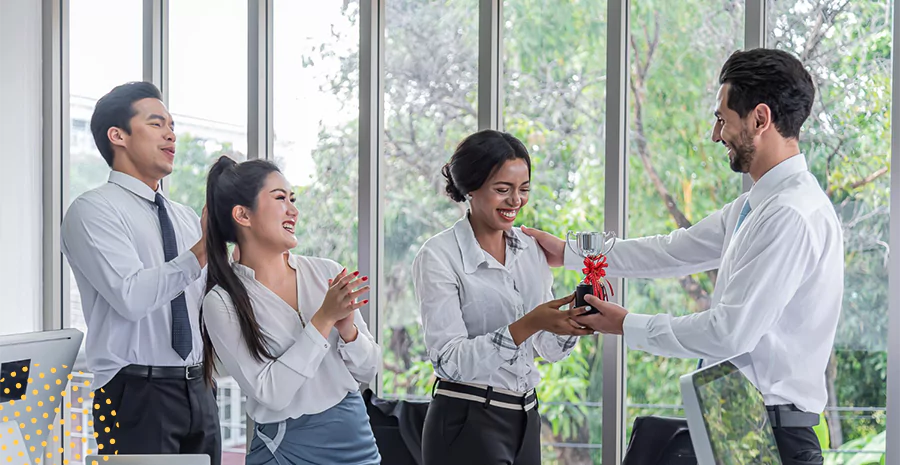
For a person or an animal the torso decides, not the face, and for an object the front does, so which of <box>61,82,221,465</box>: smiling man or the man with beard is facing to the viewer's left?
the man with beard

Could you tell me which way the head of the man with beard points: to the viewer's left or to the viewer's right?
to the viewer's left

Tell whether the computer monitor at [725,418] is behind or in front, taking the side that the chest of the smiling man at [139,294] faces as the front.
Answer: in front

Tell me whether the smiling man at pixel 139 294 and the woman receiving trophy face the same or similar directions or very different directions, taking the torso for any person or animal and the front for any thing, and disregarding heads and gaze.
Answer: same or similar directions

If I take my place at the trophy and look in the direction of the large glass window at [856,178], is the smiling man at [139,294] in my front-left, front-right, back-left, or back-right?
back-left

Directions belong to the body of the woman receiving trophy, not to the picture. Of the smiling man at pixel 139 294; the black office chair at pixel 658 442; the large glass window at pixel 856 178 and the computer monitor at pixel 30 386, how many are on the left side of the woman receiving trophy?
2

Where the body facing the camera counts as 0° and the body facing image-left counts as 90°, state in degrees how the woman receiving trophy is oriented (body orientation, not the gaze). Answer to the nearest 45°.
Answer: approximately 315°

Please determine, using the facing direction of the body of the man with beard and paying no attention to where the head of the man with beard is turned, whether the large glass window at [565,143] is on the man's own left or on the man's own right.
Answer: on the man's own right

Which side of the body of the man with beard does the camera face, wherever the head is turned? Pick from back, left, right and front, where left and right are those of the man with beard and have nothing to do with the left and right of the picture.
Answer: left

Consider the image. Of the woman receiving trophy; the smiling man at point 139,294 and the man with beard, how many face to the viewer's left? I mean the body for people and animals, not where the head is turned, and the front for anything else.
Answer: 1

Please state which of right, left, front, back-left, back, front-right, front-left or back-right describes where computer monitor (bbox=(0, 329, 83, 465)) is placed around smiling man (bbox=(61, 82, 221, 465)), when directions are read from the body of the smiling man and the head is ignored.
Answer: front-right

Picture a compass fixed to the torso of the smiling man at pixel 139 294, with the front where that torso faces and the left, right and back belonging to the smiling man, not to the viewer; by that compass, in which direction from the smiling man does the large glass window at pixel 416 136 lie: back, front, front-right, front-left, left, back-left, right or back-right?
left

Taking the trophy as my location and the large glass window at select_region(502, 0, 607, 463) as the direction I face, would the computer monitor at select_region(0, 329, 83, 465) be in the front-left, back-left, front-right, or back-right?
back-left

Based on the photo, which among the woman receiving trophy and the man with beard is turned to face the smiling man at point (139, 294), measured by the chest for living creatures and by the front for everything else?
the man with beard

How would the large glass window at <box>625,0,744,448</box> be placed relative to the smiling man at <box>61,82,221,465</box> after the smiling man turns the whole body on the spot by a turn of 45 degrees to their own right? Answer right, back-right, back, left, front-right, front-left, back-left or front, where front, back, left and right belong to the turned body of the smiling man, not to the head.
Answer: left

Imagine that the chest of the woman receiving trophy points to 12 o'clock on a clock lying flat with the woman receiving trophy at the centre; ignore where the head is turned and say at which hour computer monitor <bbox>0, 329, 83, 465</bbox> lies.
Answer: The computer monitor is roughly at 3 o'clock from the woman receiving trophy.

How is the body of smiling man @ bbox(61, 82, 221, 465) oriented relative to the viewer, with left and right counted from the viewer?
facing the viewer and to the right of the viewer

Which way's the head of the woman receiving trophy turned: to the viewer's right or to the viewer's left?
to the viewer's right

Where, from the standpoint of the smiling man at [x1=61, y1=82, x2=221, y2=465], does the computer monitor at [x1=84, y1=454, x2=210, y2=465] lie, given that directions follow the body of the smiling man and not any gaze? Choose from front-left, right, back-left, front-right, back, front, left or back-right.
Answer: front-right
